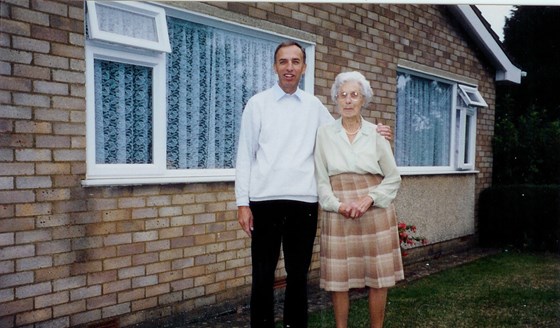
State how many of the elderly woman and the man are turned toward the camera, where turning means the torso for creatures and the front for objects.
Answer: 2

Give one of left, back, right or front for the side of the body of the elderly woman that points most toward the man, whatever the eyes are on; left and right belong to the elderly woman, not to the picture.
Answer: right

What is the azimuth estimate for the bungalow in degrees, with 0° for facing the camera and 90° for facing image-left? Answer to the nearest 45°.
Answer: approximately 315°

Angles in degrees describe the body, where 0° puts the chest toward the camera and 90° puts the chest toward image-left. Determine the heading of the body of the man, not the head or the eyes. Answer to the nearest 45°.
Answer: approximately 0°

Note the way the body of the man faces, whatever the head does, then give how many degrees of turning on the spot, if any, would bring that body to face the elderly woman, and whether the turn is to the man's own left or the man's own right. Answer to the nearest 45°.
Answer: approximately 90° to the man's own left

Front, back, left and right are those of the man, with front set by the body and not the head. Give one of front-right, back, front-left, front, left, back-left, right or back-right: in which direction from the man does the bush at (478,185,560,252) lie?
back-left
